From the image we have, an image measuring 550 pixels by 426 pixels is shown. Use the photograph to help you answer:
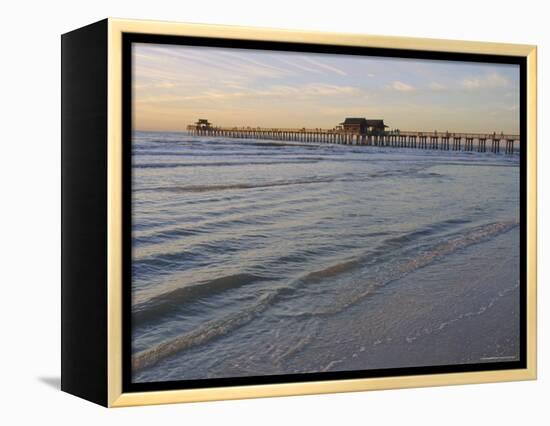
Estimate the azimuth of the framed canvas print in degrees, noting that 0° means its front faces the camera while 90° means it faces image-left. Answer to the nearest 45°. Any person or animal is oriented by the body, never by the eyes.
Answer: approximately 315°
